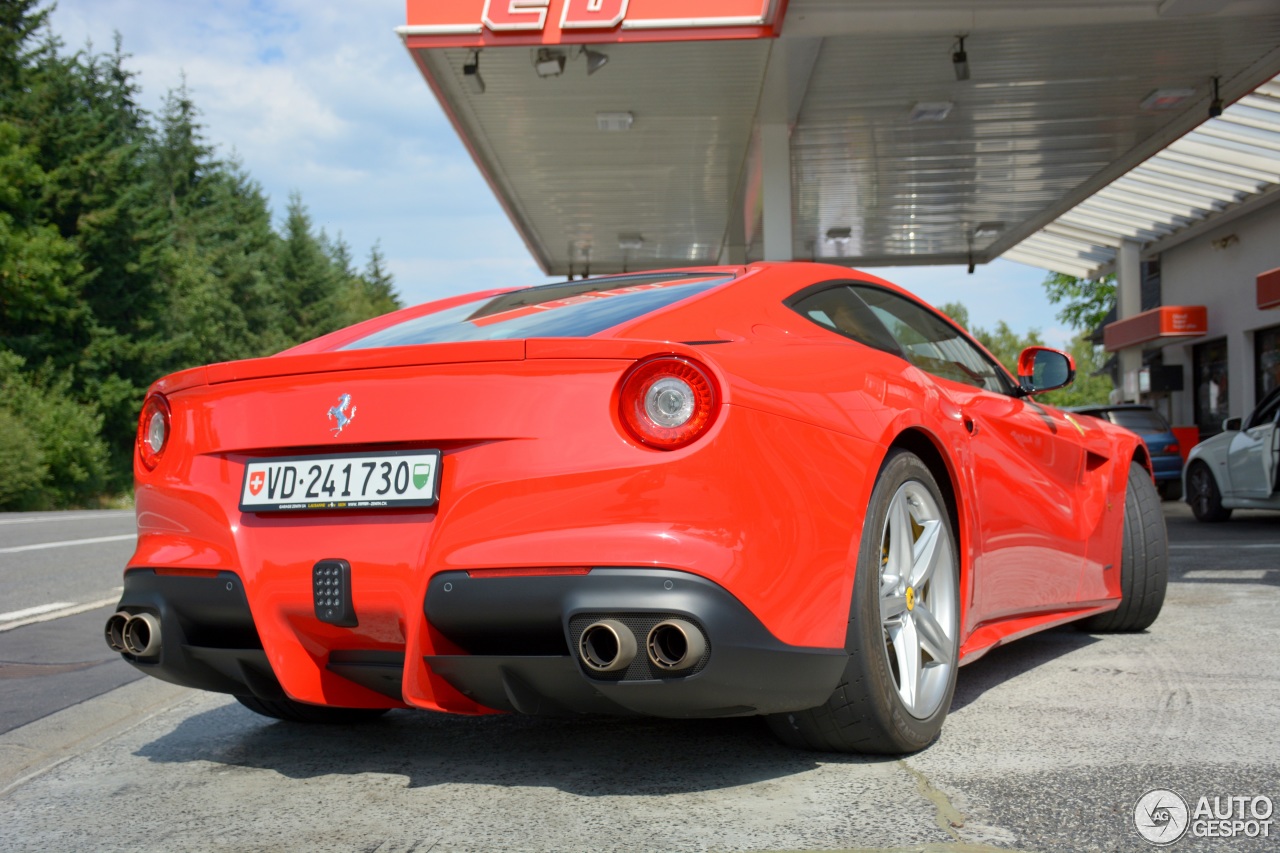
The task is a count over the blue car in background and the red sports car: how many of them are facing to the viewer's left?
0

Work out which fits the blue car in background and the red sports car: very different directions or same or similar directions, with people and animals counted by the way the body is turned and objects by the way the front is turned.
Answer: same or similar directions

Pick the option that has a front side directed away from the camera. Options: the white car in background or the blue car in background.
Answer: the blue car in background

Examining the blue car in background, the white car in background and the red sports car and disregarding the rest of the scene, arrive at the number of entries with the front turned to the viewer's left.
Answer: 1

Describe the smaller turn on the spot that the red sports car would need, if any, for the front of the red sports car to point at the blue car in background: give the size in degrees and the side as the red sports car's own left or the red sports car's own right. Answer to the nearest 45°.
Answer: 0° — it already faces it

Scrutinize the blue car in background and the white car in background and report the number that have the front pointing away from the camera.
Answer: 1

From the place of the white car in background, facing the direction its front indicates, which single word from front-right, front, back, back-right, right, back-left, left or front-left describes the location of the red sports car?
left

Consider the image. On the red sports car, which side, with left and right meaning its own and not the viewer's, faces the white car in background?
front

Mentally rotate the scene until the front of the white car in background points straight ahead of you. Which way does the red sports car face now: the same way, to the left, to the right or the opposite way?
to the right

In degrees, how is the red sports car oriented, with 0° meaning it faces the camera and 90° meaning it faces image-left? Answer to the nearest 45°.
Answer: approximately 225°

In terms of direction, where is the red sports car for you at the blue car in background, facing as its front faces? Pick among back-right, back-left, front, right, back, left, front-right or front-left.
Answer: back

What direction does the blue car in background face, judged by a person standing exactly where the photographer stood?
facing away from the viewer

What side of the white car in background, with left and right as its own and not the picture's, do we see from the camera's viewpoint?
left
